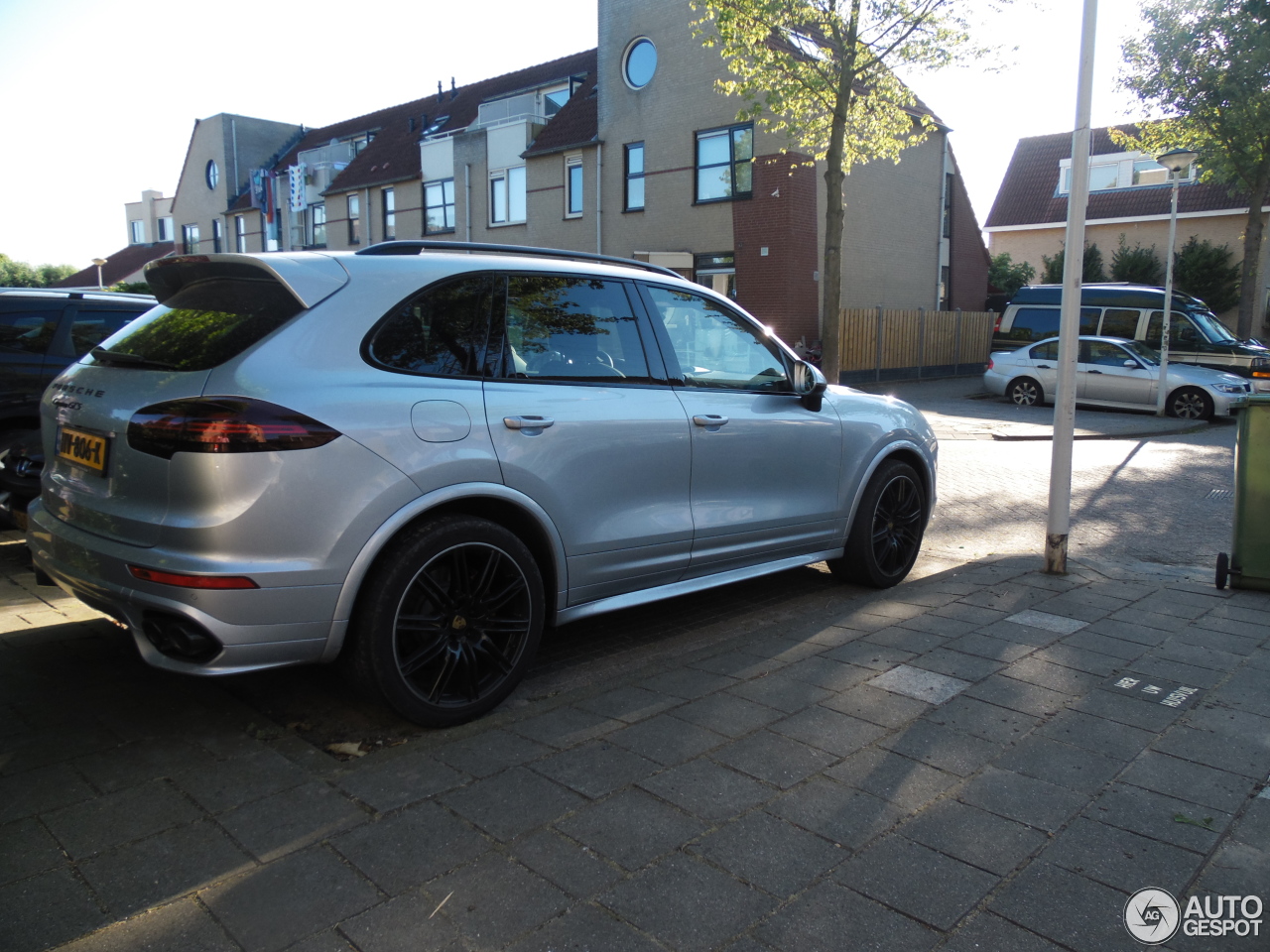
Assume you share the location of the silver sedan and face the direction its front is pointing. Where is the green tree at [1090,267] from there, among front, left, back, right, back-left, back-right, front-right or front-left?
back-left

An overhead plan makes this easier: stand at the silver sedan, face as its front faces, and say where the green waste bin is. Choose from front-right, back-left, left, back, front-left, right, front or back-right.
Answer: front-right

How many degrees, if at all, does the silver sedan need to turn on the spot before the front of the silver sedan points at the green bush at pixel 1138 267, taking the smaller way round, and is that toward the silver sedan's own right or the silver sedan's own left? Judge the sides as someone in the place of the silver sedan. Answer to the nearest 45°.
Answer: approximately 135° to the silver sedan's own left

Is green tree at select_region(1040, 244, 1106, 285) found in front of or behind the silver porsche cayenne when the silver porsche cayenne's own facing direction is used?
in front

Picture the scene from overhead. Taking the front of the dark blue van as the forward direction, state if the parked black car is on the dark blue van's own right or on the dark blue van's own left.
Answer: on the dark blue van's own right

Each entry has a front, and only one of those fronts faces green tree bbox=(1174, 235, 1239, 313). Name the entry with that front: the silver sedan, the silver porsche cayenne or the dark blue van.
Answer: the silver porsche cayenne

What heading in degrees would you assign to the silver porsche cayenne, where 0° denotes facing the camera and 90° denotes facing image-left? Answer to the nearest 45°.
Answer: approximately 225°

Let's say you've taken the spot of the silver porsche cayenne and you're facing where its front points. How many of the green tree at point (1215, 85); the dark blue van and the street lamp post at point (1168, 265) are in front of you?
3

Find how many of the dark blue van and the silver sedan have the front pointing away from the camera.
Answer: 0
